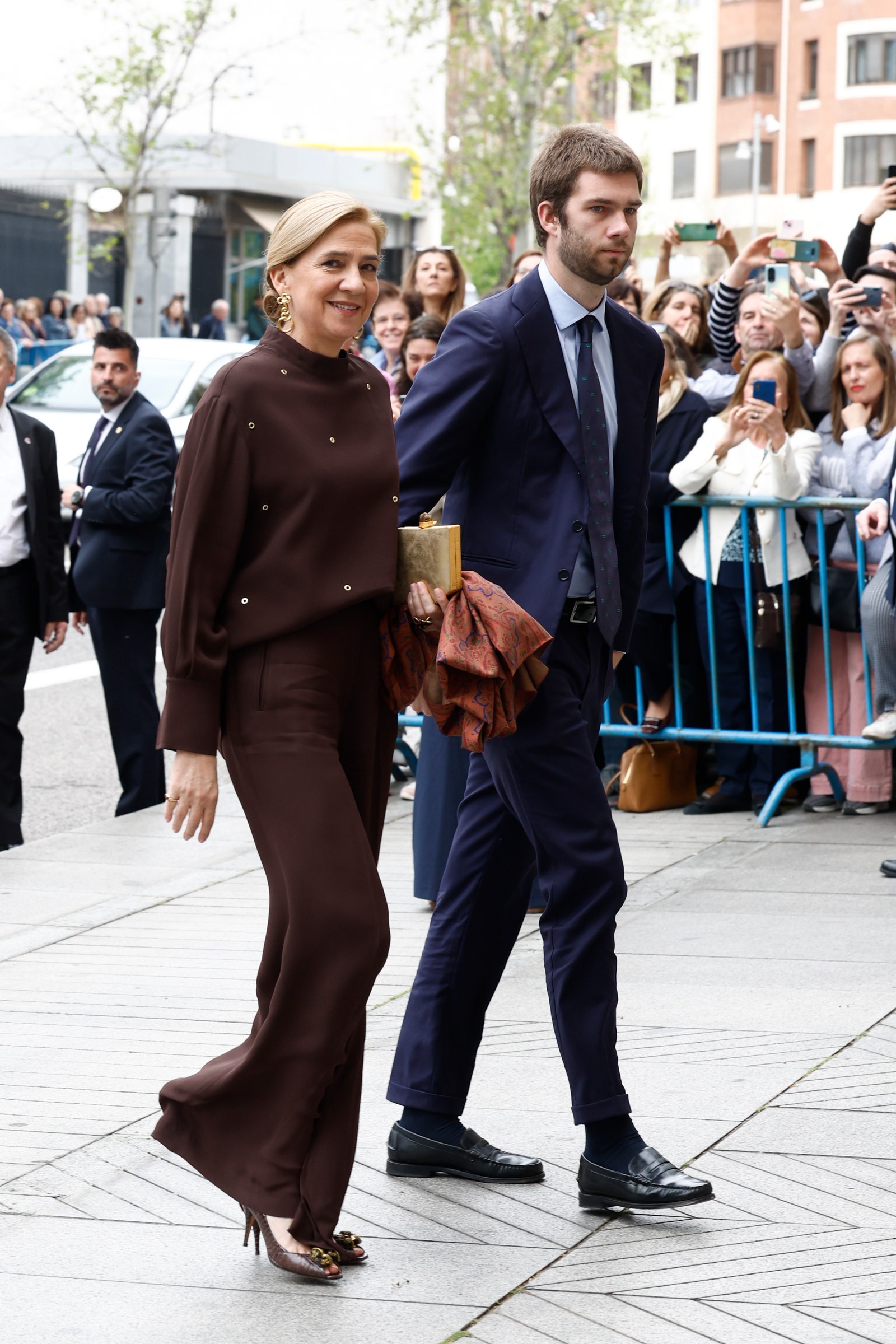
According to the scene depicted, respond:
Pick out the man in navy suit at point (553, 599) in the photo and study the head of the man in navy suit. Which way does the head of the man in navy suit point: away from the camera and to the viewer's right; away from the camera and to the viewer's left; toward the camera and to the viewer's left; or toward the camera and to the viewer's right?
toward the camera and to the viewer's right

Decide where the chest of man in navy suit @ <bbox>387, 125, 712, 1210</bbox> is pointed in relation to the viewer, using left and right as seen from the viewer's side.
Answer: facing the viewer and to the right of the viewer

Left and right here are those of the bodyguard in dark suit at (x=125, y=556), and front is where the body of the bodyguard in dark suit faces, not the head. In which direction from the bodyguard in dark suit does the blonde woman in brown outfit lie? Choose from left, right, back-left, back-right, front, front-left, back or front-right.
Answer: front-left

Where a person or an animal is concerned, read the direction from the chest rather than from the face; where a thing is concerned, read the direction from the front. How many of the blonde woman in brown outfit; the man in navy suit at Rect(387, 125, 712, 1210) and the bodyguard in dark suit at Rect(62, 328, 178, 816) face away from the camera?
0

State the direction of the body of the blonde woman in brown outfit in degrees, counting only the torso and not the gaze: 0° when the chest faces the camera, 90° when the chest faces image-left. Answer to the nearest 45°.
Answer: approximately 315°

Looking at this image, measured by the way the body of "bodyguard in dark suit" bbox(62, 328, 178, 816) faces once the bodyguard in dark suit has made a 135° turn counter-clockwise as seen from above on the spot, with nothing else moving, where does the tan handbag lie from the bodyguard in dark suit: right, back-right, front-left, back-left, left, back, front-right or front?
front

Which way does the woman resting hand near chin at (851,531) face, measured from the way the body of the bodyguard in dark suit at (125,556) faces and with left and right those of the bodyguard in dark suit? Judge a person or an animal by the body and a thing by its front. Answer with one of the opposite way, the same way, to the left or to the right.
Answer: the same way

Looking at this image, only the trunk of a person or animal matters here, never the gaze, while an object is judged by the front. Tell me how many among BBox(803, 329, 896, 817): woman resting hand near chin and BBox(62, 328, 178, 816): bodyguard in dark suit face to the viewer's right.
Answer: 0

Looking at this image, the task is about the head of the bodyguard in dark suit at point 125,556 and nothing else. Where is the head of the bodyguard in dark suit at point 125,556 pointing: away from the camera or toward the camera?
toward the camera

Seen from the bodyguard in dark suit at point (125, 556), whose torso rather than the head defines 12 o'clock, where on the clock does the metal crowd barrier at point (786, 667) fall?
The metal crowd barrier is roughly at 8 o'clock from the bodyguard in dark suit.

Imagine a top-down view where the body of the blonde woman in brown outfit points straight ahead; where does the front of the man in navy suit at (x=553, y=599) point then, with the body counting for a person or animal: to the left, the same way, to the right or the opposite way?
the same way

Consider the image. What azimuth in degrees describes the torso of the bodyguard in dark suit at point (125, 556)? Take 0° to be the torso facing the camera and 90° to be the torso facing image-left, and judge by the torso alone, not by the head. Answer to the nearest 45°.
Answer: approximately 45°
